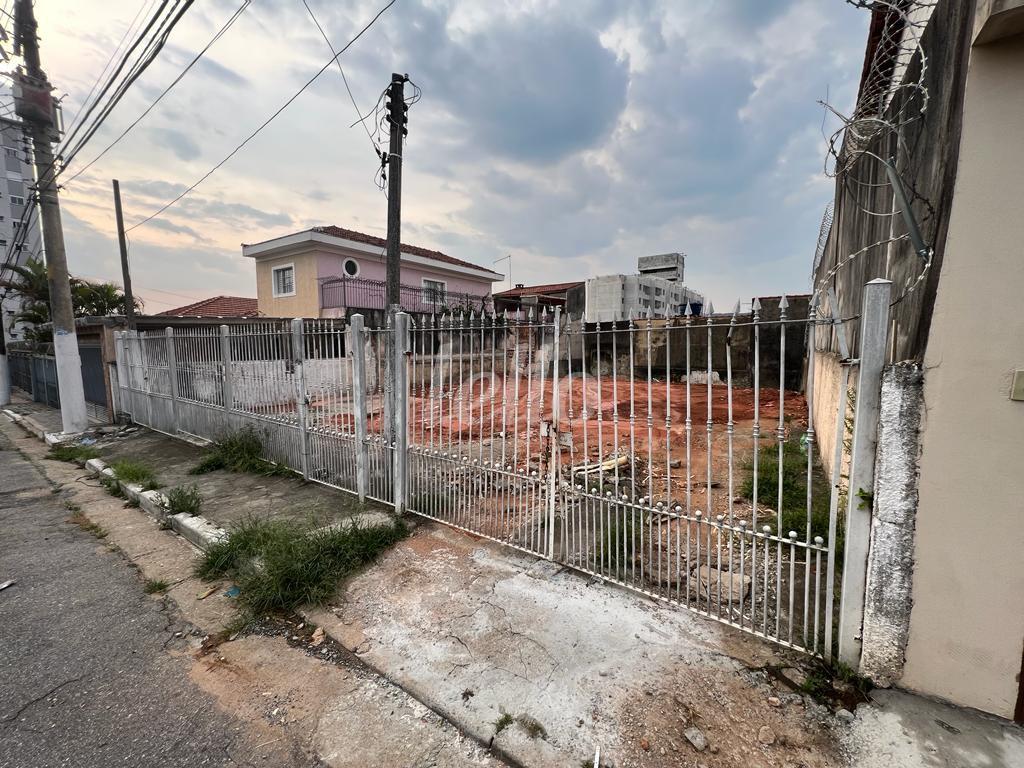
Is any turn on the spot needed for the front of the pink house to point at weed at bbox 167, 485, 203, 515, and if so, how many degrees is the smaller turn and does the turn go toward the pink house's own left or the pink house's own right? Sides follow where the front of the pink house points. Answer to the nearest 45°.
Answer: approximately 45° to the pink house's own right

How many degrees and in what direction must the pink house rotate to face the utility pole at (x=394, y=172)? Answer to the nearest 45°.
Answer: approximately 45° to its right

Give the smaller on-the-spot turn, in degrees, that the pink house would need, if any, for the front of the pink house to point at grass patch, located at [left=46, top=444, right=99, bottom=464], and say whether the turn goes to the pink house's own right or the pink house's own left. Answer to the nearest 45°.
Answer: approximately 45° to the pink house's own right

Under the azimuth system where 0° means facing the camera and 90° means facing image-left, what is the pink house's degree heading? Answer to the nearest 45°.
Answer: approximately 315°

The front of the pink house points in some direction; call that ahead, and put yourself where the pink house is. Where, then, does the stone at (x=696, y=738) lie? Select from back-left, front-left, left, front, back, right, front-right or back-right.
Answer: front-right

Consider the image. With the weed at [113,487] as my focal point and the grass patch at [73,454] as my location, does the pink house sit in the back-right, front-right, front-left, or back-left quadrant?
back-left

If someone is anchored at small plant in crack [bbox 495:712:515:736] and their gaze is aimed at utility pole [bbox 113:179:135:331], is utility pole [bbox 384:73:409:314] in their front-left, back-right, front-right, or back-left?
front-right

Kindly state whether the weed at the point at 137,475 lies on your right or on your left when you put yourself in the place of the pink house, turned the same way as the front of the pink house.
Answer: on your right
